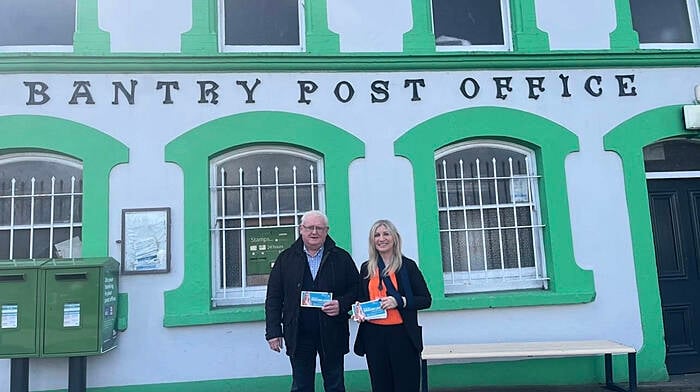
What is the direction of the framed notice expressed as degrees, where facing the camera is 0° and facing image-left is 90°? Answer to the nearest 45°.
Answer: approximately 0°

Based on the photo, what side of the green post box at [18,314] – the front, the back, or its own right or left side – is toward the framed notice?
left

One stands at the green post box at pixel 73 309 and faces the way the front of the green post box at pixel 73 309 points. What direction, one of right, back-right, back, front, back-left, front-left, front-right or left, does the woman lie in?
front-left

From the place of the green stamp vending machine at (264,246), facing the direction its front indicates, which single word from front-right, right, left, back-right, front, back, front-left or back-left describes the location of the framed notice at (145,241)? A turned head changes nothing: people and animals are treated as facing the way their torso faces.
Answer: right

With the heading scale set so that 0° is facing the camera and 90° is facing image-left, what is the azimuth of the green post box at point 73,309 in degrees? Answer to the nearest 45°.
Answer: approximately 0°

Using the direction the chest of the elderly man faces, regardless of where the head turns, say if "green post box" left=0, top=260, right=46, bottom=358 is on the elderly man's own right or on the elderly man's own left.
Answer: on the elderly man's own right

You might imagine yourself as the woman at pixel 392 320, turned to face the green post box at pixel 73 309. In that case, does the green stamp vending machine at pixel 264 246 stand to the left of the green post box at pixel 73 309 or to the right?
right

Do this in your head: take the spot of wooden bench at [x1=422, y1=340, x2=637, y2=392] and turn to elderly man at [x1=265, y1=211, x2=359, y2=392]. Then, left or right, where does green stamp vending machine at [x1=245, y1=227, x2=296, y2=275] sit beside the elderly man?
right

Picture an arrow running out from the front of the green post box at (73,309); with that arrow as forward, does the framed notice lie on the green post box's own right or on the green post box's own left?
on the green post box's own left
